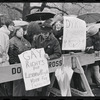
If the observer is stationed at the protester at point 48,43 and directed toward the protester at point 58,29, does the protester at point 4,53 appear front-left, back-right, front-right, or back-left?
back-left

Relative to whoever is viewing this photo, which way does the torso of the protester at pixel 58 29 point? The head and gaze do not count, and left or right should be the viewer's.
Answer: facing the viewer

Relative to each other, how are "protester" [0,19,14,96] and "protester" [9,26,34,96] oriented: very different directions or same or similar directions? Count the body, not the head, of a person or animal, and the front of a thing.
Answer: same or similar directions

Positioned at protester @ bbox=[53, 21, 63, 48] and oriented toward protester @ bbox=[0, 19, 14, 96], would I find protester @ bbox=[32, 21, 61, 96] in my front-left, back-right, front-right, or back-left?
front-left

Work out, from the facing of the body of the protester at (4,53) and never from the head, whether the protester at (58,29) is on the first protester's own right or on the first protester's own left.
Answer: on the first protester's own left

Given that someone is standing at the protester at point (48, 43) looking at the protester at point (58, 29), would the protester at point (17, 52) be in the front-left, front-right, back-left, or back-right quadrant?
back-left

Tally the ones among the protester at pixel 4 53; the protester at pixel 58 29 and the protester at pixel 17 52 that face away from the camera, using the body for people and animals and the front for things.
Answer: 0

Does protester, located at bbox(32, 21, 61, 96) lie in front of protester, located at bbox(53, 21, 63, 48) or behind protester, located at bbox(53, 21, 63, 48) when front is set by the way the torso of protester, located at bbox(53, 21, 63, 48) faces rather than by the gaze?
in front

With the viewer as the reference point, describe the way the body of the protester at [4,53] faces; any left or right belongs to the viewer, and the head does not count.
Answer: facing the viewer and to the right of the viewer

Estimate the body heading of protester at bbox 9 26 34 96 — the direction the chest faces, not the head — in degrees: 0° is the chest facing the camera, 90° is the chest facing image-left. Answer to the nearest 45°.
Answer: approximately 315°
